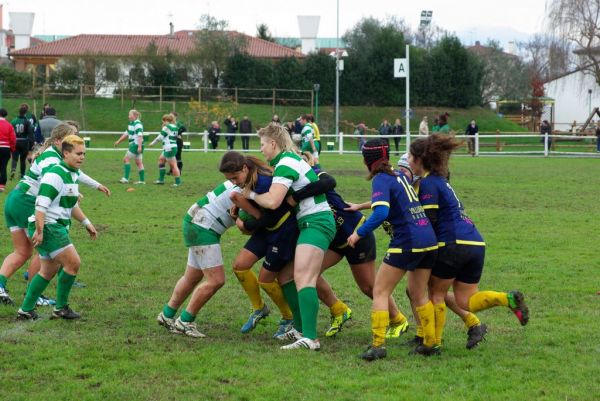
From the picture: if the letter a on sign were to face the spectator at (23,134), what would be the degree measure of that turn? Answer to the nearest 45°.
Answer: approximately 45° to its right

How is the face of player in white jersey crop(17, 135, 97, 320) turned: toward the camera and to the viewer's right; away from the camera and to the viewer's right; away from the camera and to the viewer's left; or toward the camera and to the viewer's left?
toward the camera and to the viewer's right

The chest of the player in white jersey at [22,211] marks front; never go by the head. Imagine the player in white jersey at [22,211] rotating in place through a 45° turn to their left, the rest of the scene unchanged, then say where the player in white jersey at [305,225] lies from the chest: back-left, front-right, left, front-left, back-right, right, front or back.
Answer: right

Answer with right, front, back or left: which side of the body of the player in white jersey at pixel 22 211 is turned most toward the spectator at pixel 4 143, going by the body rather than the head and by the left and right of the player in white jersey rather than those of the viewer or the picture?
left

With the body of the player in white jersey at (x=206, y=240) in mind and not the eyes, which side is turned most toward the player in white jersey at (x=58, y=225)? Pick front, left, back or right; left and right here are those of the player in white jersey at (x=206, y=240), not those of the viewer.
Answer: back

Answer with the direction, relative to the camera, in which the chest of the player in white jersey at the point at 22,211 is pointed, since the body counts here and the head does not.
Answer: to the viewer's right

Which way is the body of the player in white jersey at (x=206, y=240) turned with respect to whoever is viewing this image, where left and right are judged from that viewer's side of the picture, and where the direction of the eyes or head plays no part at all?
facing to the right of the viewer

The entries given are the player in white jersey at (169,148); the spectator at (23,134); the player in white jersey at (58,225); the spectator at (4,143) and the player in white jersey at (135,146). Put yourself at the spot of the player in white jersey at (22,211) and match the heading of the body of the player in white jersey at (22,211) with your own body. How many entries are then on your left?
4

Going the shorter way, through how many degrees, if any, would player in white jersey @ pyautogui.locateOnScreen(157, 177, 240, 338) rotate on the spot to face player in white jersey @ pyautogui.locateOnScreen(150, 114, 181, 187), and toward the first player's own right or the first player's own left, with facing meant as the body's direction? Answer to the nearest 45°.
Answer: approximately 90° to the first player's own left

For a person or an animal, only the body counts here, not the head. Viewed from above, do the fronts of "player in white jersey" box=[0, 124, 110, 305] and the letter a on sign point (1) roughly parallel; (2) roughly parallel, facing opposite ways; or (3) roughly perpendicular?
roughly perpendicular

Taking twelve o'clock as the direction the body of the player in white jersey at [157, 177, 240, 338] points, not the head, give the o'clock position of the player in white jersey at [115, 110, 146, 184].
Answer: the player in white jersey at [115, 110, 146, 184] is roughly at 9 o'clock from the player in white jersey at [157, 177, 240, 338].
